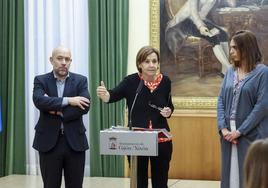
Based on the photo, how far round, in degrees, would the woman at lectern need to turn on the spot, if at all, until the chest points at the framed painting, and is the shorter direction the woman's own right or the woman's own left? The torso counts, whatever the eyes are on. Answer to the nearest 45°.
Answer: approximately 180°

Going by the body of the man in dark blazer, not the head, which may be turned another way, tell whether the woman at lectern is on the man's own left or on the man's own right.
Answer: on the man's own left

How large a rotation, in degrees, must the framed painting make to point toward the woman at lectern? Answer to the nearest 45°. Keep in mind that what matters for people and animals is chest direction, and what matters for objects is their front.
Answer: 0° — it already faces them

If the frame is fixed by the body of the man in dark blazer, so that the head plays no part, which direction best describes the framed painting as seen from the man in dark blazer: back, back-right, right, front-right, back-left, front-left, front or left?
back-left

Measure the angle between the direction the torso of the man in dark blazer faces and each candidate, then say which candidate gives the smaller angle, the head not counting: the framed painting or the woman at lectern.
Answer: the woman at lectern

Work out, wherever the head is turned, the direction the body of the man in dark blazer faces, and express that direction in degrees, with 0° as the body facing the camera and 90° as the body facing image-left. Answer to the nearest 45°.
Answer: approximately 0°

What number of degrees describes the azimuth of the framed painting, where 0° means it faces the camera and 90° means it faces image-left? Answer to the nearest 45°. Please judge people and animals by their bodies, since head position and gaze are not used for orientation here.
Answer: approximately 0°
